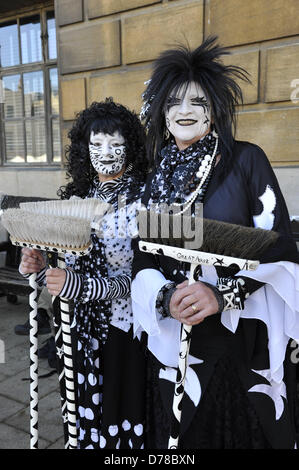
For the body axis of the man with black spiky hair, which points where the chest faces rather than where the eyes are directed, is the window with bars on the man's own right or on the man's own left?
on the man's own right

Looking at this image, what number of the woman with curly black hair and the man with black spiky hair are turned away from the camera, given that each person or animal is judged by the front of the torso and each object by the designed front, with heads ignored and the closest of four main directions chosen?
0

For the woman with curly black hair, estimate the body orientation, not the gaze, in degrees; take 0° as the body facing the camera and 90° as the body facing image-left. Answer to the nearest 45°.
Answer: approximately 45°

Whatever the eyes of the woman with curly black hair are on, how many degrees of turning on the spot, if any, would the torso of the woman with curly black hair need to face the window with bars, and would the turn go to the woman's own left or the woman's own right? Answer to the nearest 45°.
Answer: approximately 135° to the woman's own right

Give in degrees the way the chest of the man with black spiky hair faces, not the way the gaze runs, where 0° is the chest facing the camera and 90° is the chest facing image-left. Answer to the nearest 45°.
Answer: approximately 45°
